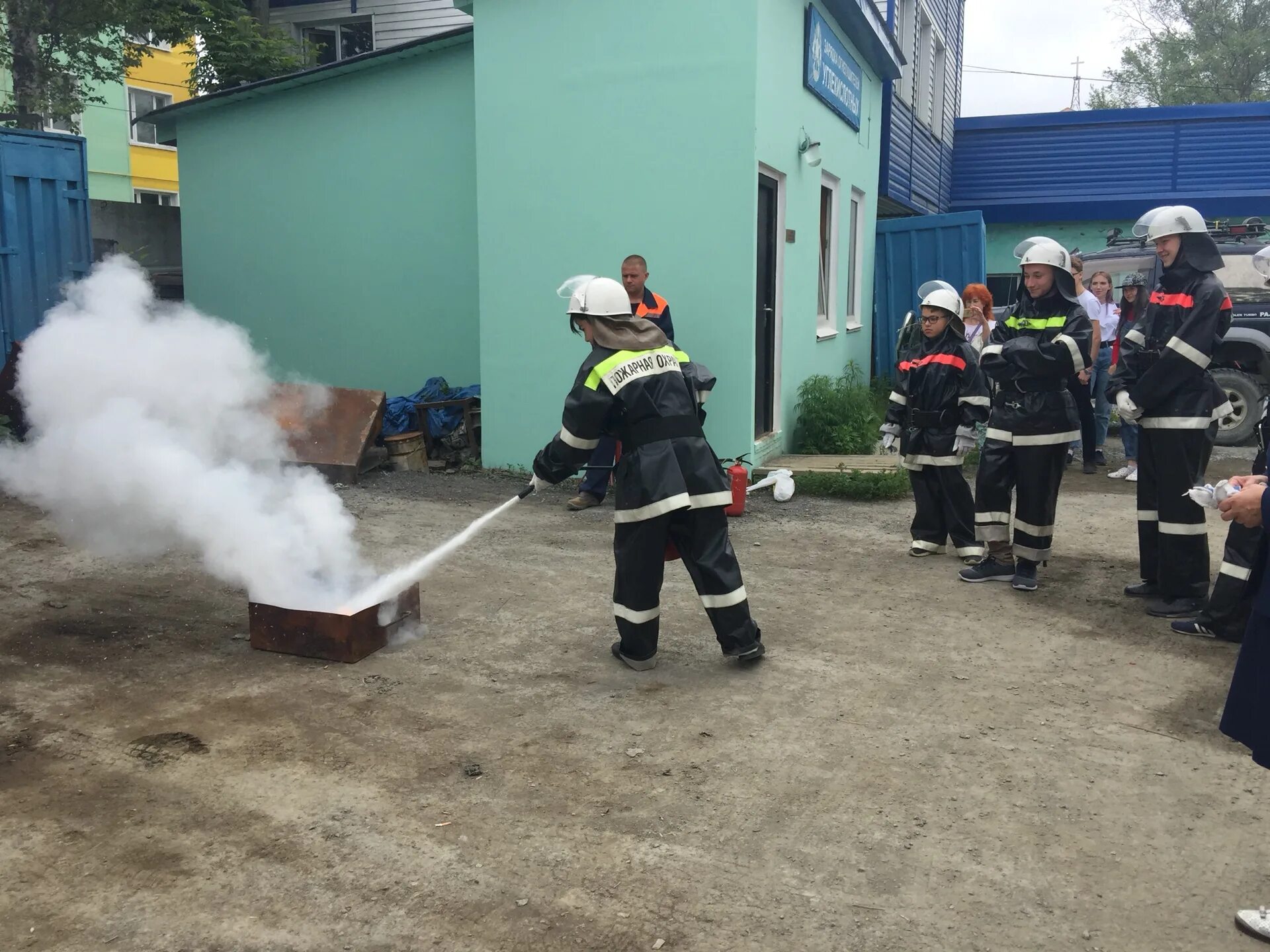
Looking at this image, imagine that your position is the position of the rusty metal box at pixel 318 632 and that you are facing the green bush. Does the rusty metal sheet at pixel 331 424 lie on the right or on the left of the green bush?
left

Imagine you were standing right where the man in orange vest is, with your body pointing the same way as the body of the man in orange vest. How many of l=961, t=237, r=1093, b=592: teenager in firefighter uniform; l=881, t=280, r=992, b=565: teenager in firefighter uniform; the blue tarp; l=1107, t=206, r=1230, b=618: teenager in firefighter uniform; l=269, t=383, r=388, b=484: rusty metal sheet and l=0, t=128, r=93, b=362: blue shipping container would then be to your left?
3

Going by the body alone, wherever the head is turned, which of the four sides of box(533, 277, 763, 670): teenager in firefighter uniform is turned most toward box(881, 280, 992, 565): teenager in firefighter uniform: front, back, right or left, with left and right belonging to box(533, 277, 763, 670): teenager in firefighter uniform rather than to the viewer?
right

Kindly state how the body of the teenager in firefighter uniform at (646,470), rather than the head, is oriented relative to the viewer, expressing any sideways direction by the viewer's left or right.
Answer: facing away from the viewer and to the left of the viewer

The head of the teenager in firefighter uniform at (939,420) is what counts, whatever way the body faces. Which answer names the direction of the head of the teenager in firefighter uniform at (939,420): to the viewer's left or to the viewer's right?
to the viewer's left

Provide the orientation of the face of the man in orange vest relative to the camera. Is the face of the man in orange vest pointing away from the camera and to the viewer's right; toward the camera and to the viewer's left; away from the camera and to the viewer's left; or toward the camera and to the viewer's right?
toward the camera and to the viewer's left

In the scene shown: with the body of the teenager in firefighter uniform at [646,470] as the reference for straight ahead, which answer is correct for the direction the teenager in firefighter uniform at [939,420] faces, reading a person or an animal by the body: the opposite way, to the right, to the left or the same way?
to the left

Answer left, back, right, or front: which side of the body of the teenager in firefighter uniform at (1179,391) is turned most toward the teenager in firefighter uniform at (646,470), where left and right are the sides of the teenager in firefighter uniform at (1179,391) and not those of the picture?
front

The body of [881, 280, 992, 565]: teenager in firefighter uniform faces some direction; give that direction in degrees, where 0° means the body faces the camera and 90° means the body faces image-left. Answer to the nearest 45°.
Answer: approximately 45°

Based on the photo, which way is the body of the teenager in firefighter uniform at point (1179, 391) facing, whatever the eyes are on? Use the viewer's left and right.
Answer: facing the viewer and to the left of the viewer

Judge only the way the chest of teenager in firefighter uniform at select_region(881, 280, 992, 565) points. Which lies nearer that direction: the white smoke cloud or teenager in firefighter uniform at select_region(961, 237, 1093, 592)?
the white smoke cloud

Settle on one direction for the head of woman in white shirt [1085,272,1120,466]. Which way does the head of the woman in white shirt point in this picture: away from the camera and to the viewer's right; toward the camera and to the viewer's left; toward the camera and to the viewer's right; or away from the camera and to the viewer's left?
toward the camera and to the viewer's left

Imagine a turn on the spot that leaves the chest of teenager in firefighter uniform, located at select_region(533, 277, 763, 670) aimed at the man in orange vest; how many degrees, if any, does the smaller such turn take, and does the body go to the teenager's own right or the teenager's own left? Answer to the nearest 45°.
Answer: approximately 45° to the teenager's own right
